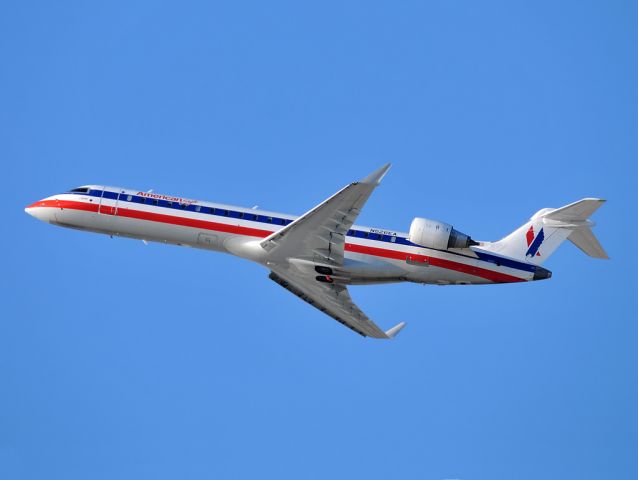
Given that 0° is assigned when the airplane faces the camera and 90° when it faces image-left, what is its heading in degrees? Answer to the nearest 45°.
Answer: approximately 90°
